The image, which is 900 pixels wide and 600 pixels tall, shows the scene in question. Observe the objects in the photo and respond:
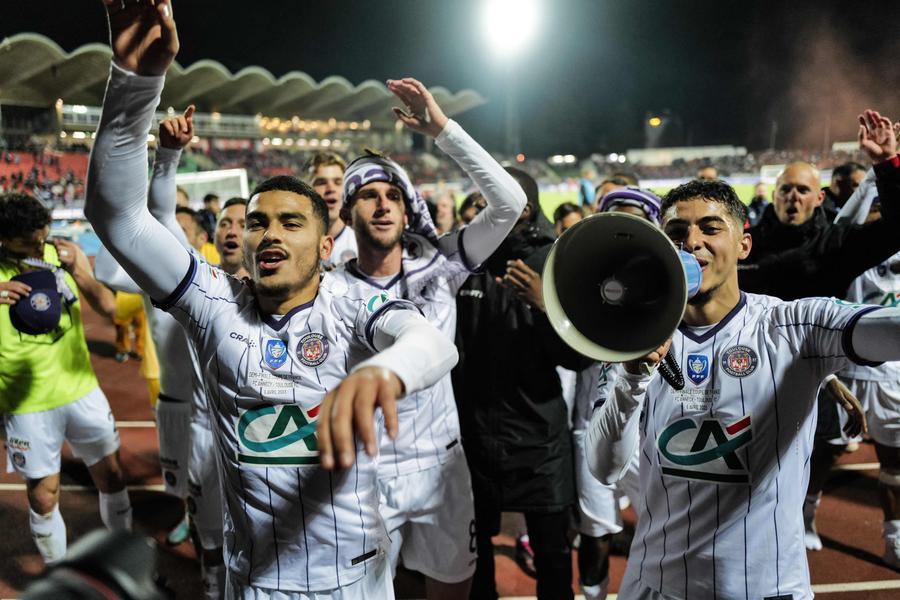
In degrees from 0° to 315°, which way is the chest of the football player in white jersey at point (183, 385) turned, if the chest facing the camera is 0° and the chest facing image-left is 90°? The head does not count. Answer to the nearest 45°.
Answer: approximately 0°

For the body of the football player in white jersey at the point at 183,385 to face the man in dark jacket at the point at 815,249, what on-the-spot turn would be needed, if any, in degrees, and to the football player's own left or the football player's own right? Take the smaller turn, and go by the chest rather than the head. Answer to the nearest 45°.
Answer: approximately 90° to the football player's own left

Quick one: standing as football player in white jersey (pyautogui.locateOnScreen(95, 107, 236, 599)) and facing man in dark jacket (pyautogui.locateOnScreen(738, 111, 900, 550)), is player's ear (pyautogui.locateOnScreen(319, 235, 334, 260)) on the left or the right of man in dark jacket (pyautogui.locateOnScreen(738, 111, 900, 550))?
right

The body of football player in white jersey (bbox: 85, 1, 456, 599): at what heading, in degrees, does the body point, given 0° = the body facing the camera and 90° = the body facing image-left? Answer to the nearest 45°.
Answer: approximately 0°

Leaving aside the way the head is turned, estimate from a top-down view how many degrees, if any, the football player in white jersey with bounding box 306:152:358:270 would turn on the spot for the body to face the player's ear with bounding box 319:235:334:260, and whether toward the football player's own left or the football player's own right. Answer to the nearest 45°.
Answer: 0° — they already face it

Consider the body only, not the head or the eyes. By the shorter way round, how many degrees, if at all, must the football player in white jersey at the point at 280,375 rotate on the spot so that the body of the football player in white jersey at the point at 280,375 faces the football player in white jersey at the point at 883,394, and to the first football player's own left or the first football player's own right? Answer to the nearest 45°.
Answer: approximately 90° to the first football player's own left
